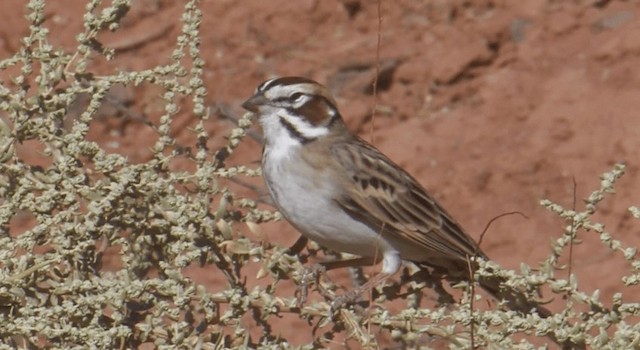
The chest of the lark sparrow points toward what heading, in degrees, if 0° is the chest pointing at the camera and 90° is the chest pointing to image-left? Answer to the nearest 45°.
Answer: approximately 90°
